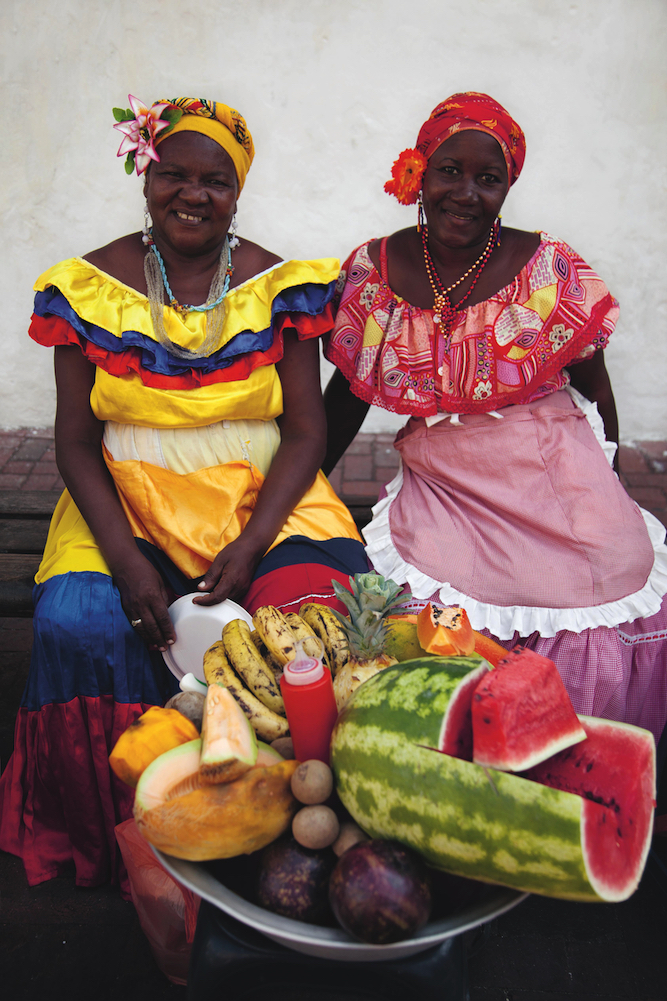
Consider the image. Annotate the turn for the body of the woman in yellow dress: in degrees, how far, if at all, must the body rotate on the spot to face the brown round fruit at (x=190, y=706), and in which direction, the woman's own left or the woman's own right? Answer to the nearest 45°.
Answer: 0° — they already face it

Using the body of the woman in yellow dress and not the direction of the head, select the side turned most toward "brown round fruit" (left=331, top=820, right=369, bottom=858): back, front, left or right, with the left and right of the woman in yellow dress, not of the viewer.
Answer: front

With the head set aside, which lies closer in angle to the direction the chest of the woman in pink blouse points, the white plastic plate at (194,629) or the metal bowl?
the metal bowl

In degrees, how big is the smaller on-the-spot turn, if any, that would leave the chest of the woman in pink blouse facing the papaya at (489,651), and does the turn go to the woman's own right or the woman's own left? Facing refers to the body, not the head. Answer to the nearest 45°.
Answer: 0° — they already face it

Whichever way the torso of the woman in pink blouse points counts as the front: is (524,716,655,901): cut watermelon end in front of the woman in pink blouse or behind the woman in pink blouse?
in front

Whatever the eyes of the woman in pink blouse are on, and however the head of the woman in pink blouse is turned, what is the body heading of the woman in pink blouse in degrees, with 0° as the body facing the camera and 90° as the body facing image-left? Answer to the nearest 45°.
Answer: approximately 0°

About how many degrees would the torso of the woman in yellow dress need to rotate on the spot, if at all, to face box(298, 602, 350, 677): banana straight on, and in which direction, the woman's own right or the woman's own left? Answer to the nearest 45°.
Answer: approximately 45° to the woman's own left

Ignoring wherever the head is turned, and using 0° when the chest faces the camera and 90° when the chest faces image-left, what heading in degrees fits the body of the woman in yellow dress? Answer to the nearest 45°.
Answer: approximately 0°

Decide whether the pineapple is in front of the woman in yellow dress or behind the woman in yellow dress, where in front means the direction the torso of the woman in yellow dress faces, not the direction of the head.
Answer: in front
